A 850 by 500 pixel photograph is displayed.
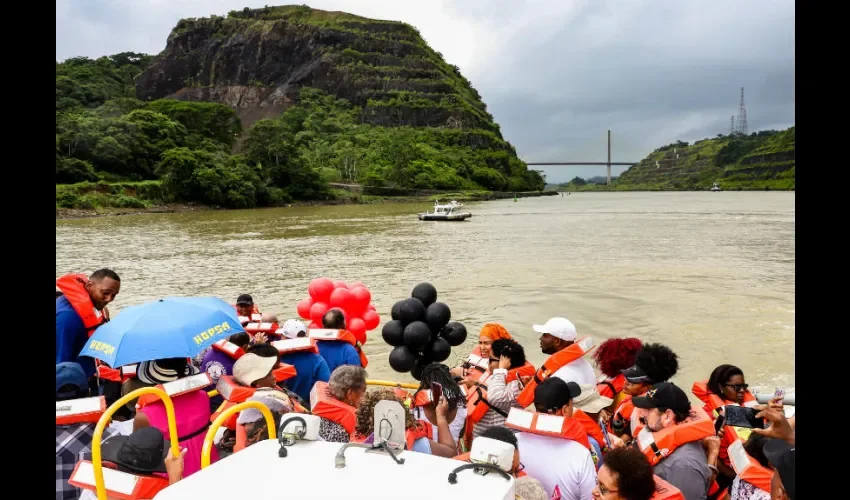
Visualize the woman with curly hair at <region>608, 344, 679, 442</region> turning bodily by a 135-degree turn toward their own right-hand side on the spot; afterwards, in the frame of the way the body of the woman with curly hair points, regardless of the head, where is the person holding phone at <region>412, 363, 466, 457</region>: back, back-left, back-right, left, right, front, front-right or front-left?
back

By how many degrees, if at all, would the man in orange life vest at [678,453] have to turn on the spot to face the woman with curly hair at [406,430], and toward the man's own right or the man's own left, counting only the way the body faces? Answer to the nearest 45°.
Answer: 0° — they already face them

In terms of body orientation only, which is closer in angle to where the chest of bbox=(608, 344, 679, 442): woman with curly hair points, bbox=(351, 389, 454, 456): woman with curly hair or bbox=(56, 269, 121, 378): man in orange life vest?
the man in orange life vest

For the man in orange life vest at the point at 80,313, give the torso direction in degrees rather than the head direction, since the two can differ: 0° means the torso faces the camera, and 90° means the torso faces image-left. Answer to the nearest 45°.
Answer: approximately 270°

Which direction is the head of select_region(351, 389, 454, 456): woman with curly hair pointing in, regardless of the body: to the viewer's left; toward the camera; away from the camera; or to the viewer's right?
away from the camera
